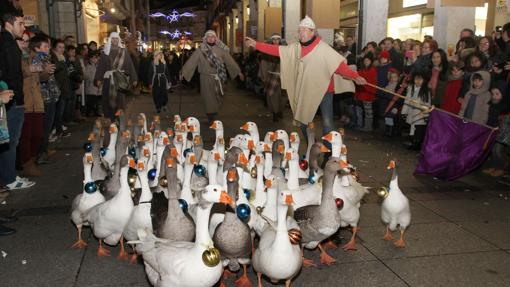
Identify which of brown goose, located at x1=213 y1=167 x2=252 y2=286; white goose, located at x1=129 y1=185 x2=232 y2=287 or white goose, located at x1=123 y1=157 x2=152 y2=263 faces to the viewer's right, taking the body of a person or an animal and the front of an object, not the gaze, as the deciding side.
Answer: white goose, located at x1=129 y1=185 x2=232 y2=287

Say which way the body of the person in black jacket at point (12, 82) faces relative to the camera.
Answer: to the viewer's right

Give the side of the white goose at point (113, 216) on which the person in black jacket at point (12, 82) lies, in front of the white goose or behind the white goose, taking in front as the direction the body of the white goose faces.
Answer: behind

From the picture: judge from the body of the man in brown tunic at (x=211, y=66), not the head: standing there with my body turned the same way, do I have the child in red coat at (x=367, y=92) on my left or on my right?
on my left

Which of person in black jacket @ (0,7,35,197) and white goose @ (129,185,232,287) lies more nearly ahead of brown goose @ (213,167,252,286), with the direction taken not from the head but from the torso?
the white goose

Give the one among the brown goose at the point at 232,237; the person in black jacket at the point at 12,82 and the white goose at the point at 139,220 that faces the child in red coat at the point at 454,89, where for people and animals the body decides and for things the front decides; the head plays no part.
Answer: the person in black jacket

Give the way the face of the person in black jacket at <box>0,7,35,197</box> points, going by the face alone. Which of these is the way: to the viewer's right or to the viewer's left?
to the viewer's right

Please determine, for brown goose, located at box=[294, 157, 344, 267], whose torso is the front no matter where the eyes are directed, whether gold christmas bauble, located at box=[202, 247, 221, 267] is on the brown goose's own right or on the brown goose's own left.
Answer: on the brown goose's own right

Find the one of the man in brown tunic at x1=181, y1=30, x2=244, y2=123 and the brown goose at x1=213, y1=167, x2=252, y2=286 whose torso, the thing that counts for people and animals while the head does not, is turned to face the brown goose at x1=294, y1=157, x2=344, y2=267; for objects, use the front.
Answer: the man in brown tunic

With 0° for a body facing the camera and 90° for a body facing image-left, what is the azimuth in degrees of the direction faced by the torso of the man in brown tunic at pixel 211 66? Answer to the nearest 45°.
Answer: approximately 0°

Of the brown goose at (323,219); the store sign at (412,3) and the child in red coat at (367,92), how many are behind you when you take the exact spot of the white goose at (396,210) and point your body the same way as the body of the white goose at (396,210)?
2
